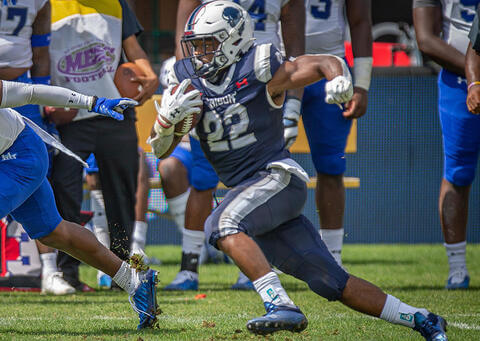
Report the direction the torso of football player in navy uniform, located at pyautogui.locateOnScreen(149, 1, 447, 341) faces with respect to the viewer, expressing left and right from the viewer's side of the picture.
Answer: facing the viewer and to the left of the viewer

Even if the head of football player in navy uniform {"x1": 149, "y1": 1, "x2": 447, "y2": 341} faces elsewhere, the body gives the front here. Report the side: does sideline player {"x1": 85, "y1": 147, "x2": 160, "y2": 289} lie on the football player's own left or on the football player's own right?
on the football player's own right

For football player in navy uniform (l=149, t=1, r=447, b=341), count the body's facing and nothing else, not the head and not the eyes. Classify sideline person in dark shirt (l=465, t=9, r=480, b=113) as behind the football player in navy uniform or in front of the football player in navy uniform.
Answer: behind

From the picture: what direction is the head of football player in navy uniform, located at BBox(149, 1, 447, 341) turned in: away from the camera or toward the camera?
toward the camera

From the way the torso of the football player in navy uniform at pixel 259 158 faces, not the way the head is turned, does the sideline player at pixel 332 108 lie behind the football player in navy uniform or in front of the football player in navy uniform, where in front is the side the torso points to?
behind
